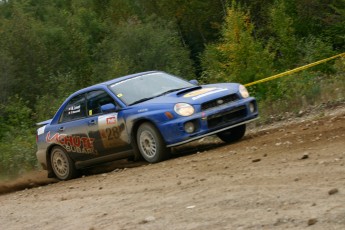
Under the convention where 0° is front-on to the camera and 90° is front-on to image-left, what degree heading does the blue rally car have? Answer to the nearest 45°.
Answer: approximately 315°
